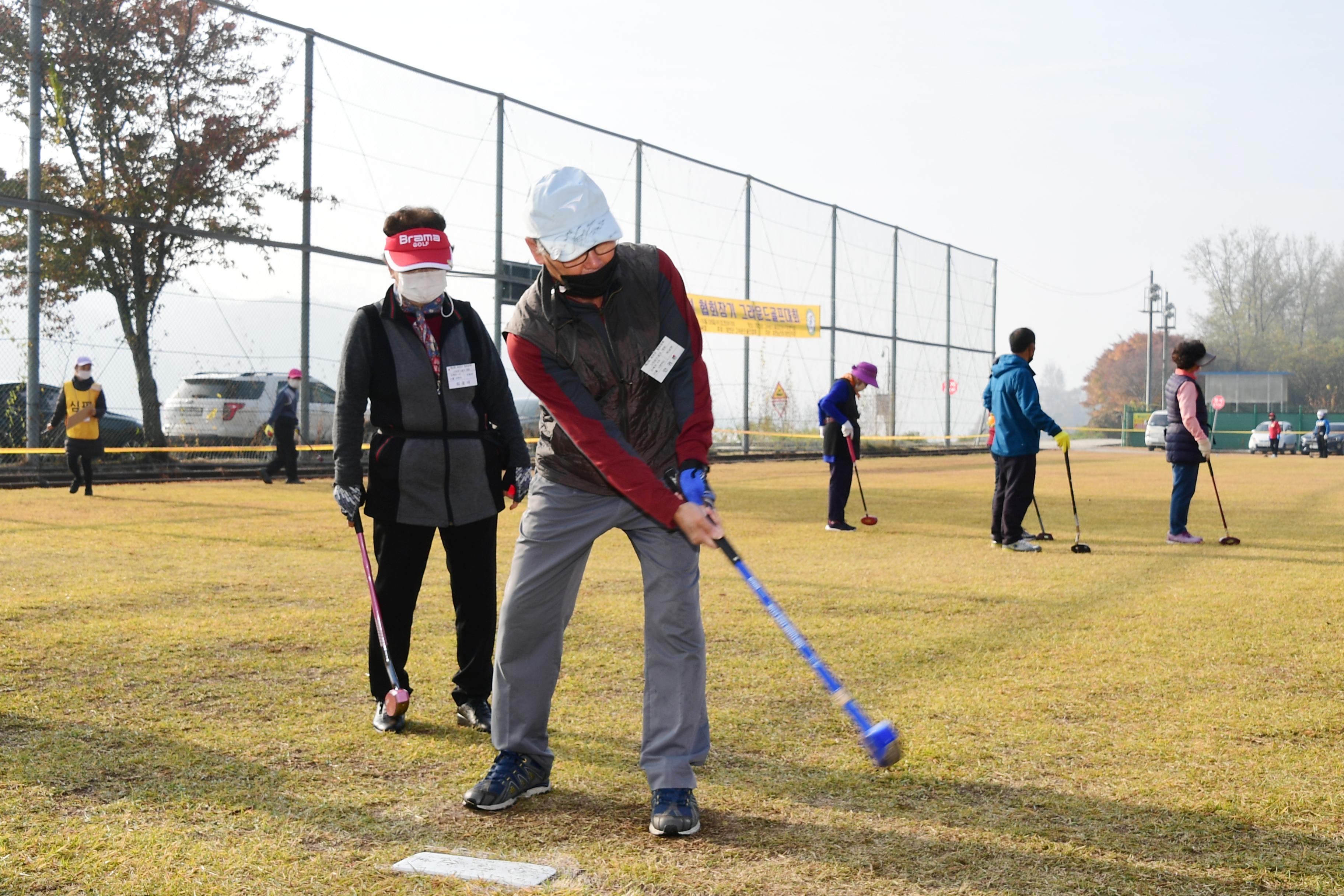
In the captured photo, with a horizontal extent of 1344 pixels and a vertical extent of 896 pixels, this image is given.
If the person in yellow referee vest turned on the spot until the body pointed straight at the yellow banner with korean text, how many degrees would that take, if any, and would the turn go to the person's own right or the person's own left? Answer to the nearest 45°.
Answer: approximately 135° to the person's own left

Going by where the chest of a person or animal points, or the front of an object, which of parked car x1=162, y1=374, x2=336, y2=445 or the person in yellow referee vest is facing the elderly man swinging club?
the person in yellow referee vest

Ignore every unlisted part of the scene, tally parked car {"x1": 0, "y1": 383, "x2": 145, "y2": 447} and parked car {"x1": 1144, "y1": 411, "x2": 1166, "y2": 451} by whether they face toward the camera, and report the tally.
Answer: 1

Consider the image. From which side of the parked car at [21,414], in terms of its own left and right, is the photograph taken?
right

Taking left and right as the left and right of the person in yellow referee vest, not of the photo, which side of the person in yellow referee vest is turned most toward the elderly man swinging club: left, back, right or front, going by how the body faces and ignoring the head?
front

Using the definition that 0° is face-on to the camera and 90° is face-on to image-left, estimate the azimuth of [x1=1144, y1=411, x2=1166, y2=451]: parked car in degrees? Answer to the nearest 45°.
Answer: approximately 0°

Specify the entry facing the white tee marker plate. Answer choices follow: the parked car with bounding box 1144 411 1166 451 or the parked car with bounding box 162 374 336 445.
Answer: the parked car with bounding box 1144 411 1166 451

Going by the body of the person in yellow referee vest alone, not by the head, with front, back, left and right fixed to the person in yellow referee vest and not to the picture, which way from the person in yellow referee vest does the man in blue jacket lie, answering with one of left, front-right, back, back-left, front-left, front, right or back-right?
front-left
